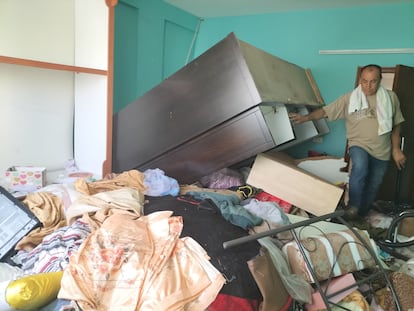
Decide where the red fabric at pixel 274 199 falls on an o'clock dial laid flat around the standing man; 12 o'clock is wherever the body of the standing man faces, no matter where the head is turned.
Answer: The red fabric is roughly at 2 o'clock from the standing man.

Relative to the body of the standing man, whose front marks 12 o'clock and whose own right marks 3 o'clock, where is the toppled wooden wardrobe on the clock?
The toppled wooden wardrobe is roughly at 2 o'clock from the standing man.

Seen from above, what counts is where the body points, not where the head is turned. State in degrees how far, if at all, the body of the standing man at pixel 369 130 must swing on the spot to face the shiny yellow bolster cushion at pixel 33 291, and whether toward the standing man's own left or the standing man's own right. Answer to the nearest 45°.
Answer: approximately 45° to the standing man's own right

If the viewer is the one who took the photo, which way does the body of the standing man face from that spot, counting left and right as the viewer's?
facing the viewer

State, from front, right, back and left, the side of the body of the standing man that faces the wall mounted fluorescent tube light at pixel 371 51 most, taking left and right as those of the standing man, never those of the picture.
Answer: back

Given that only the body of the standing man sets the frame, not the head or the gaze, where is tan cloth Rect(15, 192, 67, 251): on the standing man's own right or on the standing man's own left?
on the standing man's own right

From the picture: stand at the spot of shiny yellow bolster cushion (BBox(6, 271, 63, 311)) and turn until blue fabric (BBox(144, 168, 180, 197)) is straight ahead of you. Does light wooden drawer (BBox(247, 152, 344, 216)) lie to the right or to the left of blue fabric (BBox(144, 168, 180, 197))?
right

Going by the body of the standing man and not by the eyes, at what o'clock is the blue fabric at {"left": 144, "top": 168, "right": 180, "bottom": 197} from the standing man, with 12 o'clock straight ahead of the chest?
The blue fabric is roughly at 2 o'clock from the standing man.

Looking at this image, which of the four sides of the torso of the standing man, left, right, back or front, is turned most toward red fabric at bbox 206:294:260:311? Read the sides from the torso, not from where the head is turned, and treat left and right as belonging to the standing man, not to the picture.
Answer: front
